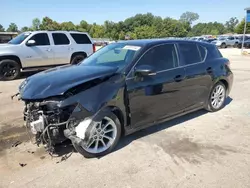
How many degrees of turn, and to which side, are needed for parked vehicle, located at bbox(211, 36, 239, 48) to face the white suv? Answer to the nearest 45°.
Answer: approximately 45° to its left

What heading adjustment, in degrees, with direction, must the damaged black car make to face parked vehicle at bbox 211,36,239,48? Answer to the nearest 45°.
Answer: approximately 180°

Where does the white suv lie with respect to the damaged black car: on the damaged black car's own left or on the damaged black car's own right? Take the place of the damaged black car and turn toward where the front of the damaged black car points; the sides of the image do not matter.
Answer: on the damaged black car's own right

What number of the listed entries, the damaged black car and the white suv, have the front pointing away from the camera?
0

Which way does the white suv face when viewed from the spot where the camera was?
facing the viewer and to the left of the viewer

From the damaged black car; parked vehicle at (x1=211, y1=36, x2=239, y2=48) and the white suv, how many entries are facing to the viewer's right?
0

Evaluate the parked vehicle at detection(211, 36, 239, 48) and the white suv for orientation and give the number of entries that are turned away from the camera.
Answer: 0

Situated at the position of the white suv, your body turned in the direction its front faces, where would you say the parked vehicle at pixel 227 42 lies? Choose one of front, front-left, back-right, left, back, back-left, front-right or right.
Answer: back

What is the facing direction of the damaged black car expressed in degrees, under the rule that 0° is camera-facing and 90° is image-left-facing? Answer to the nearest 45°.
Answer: approximately 45°

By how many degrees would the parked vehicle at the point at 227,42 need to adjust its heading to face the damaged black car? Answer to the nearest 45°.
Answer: approximately 45° to its left
